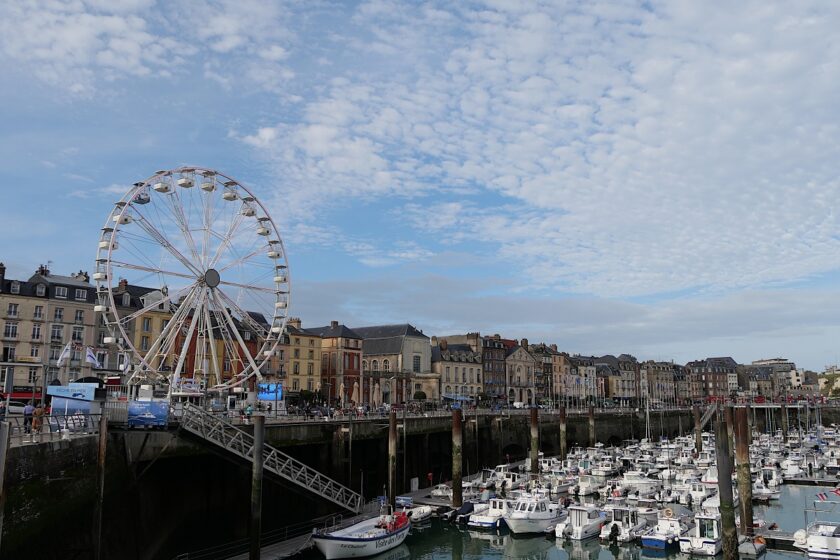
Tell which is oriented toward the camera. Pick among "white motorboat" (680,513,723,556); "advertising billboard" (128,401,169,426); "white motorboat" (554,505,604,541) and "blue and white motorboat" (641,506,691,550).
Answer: the advertising billboard

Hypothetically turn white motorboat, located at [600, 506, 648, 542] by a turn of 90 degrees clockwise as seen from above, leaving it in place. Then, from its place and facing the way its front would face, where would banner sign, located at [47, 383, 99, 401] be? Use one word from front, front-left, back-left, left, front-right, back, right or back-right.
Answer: right

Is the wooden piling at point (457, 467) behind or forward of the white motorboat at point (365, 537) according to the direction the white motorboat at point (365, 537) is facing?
behind

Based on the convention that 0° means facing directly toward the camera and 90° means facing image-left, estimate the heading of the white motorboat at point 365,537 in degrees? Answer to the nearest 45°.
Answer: approximately 45°

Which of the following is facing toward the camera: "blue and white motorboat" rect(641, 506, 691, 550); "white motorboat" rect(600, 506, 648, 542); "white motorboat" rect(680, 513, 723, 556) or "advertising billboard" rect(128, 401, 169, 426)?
the advertising billboard

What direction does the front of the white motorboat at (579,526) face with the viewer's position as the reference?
facing away from the viewer and to the right of the viewer

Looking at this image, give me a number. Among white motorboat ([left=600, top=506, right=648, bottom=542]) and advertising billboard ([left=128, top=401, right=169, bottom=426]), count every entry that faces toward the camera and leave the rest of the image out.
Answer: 1

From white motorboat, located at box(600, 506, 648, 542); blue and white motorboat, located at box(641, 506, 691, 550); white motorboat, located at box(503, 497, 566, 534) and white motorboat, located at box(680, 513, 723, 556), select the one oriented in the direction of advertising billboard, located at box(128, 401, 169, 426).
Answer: white motorboat, located at box(503, 497, 566, 534)

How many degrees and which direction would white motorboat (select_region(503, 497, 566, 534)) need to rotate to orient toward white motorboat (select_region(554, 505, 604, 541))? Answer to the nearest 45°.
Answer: approximately 135° to its left

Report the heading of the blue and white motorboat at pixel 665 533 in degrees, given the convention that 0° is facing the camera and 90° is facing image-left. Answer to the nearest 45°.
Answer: approximately 225°

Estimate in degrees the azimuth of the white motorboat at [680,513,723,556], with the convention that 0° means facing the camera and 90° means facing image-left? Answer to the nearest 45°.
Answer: approximately 225°
